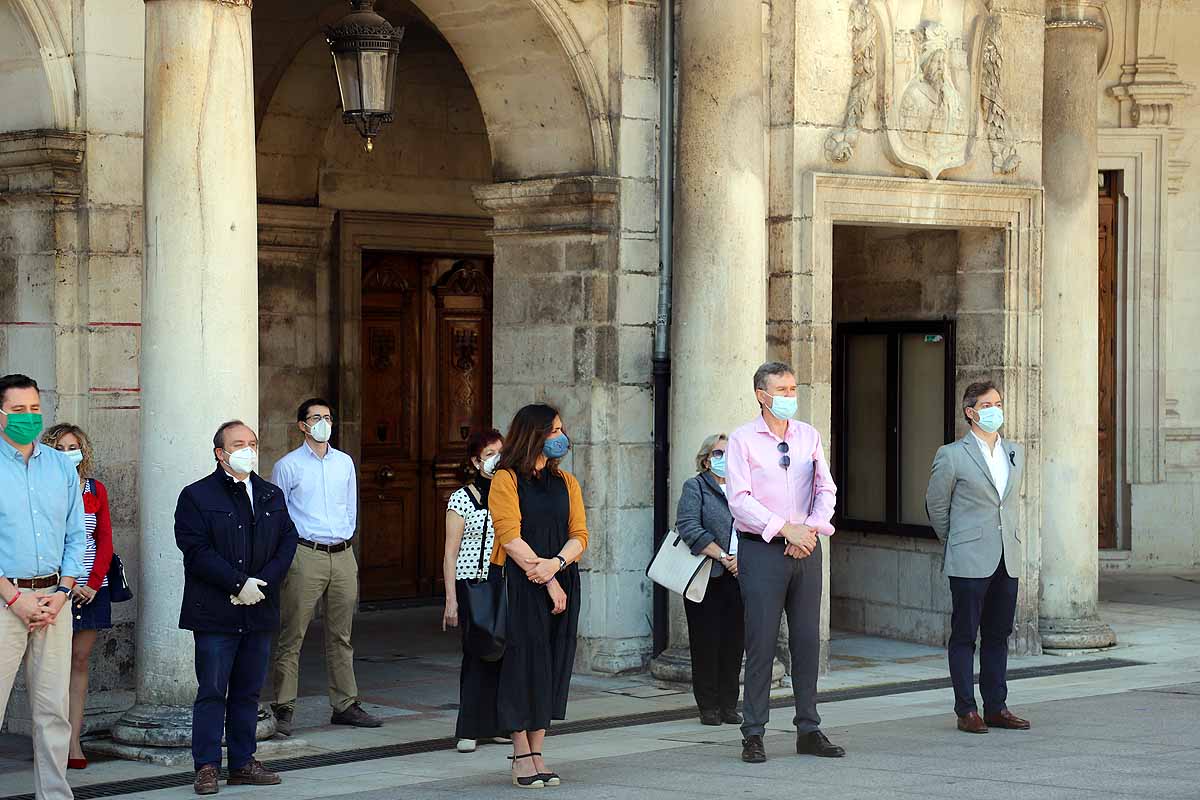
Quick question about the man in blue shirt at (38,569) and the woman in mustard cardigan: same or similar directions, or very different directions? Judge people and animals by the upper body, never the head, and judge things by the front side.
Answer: same or similar directions

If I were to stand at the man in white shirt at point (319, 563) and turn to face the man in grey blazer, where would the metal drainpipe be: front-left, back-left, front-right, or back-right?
front-left

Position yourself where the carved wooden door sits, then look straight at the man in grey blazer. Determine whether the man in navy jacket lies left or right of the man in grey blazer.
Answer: right

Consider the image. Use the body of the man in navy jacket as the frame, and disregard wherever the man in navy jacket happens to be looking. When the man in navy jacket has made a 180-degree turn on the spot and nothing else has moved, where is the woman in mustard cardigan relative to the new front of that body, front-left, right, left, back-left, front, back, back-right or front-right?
back-right

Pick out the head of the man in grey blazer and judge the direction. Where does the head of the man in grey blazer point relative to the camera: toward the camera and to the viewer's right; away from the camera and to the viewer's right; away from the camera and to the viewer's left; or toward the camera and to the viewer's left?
toward the camera and to the viewer's right

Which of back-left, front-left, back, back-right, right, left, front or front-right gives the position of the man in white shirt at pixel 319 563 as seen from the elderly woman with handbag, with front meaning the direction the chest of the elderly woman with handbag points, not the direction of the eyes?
back-right

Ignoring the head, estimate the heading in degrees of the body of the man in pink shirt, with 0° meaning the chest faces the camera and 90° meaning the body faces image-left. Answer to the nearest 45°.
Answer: approximately 315°

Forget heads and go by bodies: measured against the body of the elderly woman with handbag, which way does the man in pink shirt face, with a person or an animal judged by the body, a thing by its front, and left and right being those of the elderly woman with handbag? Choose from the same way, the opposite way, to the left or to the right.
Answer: the same way

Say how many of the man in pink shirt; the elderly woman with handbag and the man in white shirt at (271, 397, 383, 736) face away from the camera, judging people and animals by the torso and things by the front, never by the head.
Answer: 0

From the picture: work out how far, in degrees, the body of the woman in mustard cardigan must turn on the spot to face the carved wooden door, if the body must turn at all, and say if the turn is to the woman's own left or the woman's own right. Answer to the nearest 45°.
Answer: approximately 135° to the woman's own left

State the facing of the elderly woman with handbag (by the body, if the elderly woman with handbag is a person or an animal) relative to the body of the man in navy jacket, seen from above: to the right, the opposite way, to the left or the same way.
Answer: the same way

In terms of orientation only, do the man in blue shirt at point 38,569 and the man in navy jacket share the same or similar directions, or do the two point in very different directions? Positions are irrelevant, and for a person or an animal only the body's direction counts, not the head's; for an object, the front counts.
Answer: same or similar directions

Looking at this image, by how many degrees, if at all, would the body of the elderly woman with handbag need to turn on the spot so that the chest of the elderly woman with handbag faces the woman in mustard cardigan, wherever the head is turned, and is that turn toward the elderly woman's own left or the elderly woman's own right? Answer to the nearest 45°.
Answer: approximately 90° to the elderly woman's own right

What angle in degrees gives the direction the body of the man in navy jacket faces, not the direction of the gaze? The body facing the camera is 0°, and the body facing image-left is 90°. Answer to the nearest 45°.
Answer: approximately 315°

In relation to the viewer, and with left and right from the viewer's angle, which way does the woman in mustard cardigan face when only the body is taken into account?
facing the viewer and to the right of the viewer

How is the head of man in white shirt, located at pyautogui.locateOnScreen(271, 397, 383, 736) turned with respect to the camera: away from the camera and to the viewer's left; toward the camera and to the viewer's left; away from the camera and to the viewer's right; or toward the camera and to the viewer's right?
toward the camera and to the viewer's right

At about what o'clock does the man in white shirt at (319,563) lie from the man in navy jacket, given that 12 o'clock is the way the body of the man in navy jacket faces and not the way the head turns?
The man in white shirt is roughly at 8 o'clock from the man in navy jacket.

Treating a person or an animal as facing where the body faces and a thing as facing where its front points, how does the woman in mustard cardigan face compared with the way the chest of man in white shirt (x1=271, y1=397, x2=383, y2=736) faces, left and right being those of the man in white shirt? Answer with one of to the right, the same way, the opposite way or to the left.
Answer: the same way
